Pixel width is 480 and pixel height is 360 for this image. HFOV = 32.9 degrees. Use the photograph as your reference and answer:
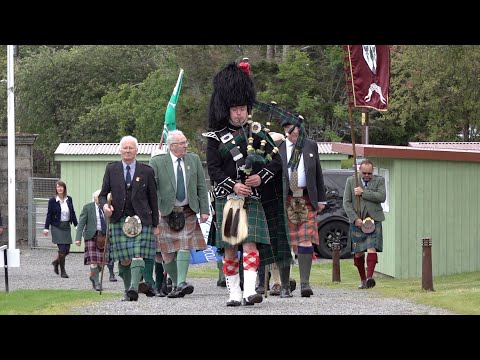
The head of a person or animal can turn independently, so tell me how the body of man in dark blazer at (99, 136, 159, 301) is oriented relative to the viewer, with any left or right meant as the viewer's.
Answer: facing the viewer

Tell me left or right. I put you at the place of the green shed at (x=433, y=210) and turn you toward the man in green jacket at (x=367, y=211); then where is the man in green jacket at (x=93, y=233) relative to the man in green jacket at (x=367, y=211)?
right

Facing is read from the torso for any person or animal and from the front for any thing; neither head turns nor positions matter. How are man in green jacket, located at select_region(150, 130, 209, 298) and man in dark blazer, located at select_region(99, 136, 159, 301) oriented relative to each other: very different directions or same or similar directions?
same or similar directions

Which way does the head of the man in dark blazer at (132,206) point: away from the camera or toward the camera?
toward the camera

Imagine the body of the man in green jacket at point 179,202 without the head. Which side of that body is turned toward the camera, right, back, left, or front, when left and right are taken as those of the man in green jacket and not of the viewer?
front

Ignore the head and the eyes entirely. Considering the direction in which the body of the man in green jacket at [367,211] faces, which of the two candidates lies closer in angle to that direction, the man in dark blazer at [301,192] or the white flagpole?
the man in dark blazer

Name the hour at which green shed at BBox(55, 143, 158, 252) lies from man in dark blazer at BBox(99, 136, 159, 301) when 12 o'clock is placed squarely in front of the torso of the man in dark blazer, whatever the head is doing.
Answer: The green shed is roughly at 6 o'clock from the man in dark blazer.

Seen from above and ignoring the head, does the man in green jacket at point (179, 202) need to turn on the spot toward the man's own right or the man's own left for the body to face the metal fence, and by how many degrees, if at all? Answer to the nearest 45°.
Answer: approximately 180°

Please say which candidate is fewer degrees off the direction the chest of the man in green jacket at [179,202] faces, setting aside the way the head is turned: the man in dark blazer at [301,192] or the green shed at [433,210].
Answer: the man in dark blazer
